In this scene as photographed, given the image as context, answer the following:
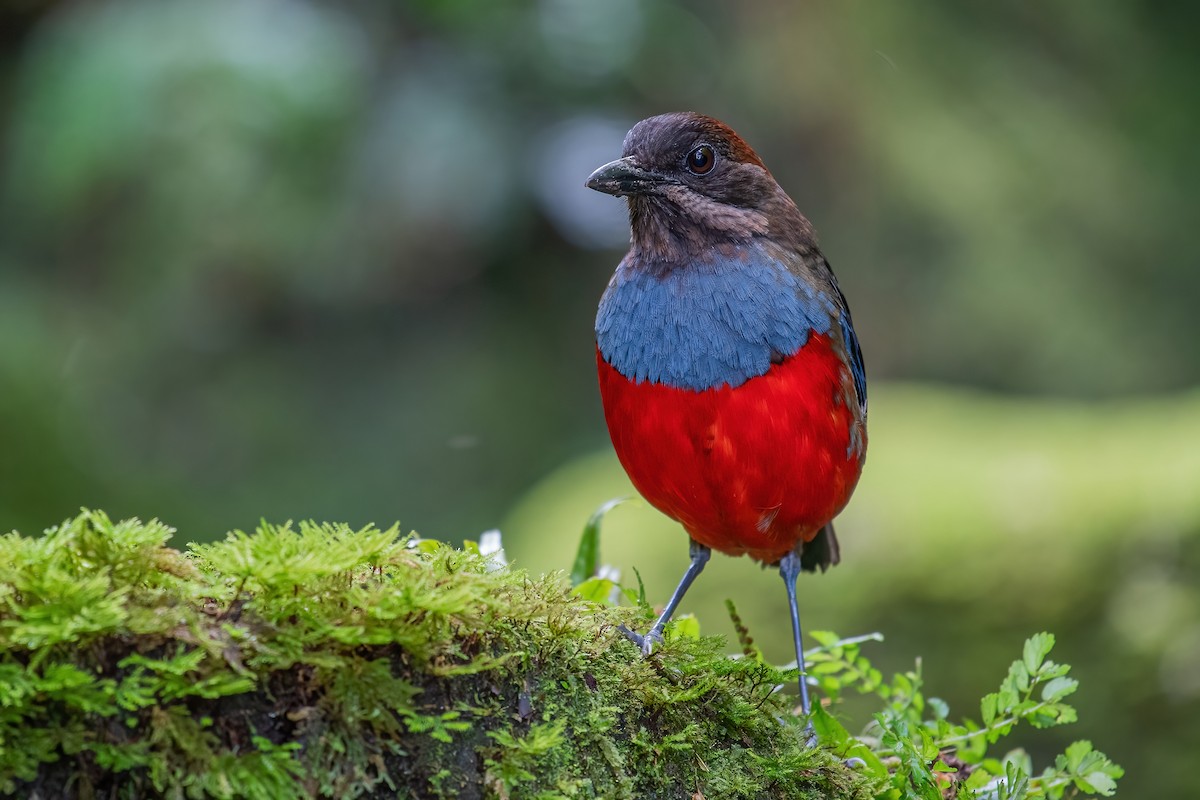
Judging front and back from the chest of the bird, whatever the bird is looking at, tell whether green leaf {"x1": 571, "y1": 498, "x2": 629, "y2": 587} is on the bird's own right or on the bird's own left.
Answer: on the bird's own right

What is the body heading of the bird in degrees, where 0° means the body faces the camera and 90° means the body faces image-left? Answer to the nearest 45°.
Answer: approximately 45°

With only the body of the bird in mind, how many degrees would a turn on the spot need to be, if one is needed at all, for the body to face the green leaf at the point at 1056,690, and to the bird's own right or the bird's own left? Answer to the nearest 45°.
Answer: approximately 135° to the bird's own left
